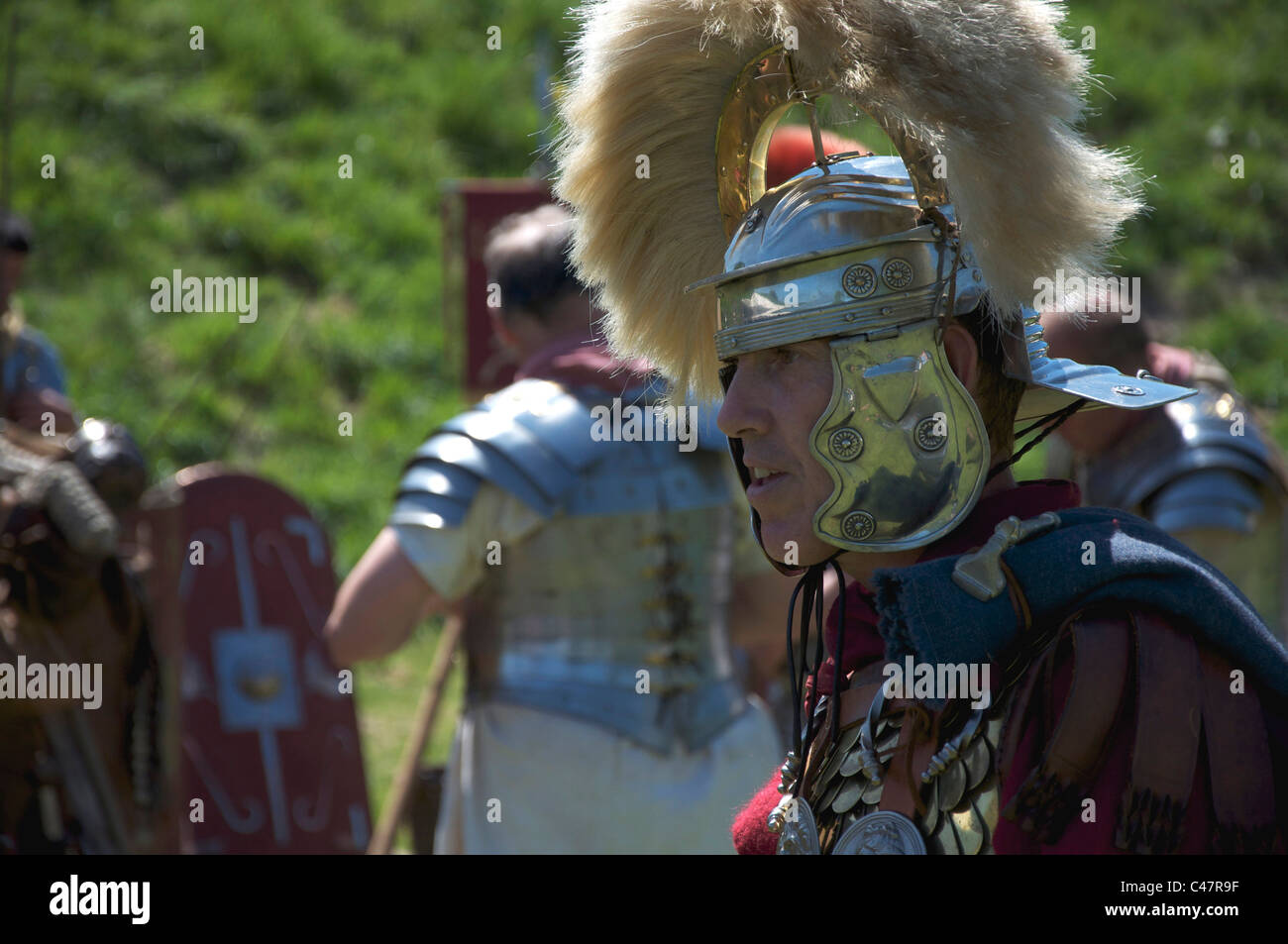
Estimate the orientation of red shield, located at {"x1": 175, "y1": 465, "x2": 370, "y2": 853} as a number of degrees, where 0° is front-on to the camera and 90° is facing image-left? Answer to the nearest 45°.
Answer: approximately 0°

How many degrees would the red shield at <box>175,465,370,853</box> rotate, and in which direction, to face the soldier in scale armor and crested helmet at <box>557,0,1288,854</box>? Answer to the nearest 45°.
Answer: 0° — it already faces them

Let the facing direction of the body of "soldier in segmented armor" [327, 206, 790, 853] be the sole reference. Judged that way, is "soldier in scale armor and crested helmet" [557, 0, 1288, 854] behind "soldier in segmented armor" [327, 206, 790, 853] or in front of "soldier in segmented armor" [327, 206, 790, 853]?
behind

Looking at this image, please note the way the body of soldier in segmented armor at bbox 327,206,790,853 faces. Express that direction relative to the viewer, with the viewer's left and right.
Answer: facing away from the viewer and to the left of the viewer

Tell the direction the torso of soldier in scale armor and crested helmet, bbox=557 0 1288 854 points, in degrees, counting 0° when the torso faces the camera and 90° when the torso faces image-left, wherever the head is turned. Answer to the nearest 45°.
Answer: approximately 45°

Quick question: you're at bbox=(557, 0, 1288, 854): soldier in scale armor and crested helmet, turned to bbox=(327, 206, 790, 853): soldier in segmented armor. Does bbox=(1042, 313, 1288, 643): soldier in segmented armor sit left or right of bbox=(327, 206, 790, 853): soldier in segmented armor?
right

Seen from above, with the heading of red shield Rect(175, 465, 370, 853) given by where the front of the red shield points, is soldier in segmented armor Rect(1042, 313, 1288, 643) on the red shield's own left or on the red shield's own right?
on the red shield's own left

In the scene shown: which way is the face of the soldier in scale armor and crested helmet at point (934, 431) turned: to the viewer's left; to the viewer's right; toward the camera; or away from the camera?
to the viewer's left
